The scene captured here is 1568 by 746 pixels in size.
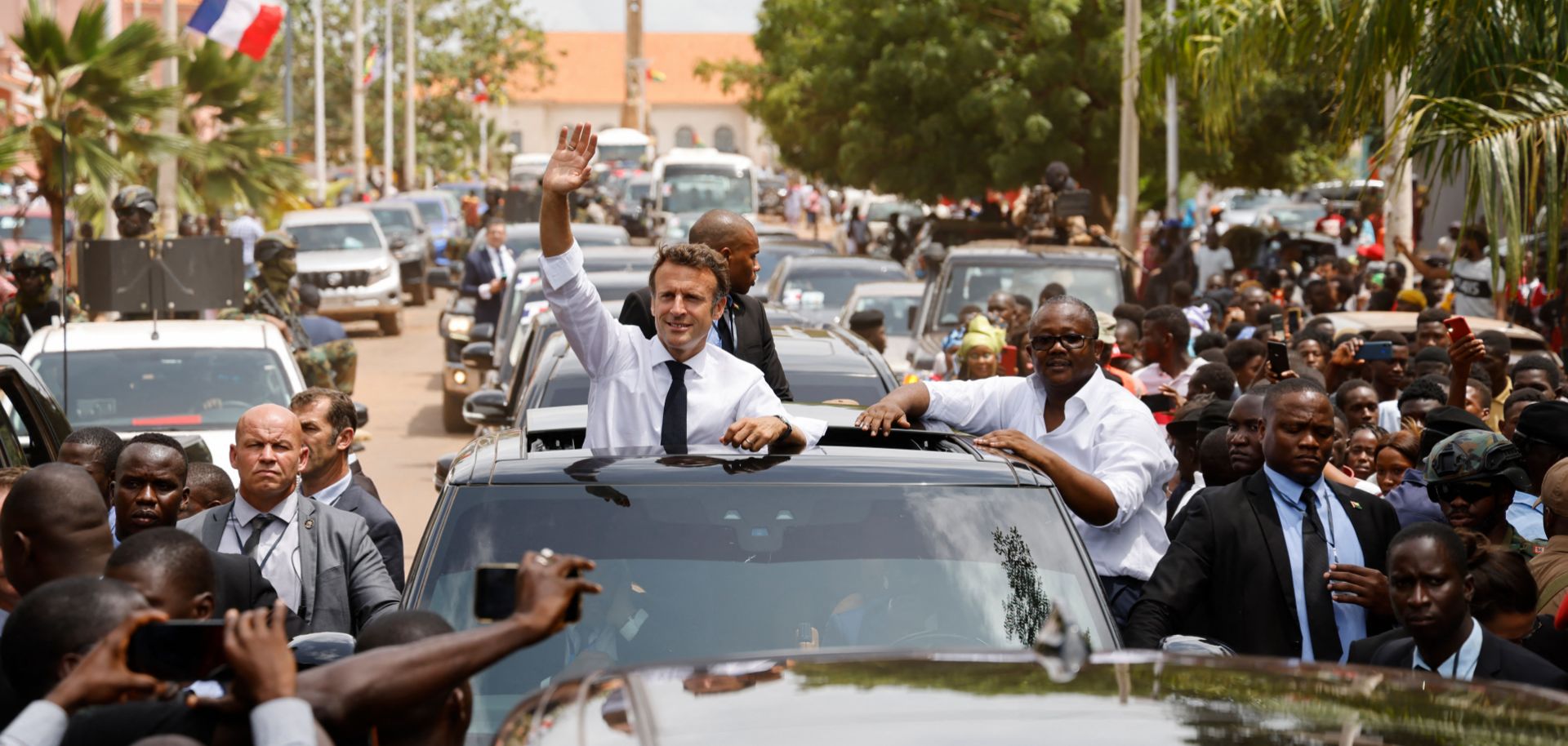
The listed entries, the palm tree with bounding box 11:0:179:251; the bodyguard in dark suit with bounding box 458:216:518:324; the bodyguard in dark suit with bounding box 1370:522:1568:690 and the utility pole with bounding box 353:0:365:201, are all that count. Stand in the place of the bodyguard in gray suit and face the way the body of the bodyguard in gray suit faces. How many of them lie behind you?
3

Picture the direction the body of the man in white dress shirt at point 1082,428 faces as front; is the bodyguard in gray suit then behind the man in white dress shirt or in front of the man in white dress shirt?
in front

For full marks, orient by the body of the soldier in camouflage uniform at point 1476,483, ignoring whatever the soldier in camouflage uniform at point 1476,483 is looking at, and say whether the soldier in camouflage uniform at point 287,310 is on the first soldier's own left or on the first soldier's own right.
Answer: on the first soldier's own right

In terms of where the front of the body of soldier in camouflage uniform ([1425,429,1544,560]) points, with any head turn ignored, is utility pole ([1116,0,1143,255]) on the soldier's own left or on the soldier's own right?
on the soldier's own right

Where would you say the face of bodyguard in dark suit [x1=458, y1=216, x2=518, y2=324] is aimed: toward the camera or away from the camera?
toward the camera

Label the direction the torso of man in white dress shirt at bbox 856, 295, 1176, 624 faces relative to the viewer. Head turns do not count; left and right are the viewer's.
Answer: facing the viewer and to the left of the viewer

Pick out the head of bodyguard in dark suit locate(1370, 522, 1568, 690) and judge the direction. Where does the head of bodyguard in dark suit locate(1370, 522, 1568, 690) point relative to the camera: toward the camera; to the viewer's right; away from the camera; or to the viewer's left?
toward the camera

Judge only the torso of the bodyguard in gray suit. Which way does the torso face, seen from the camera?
toward the camera

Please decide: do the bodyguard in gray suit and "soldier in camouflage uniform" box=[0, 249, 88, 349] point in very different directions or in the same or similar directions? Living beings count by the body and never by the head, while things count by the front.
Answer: same or similar directions

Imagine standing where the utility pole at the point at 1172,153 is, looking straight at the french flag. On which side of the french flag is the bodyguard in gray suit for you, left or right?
left

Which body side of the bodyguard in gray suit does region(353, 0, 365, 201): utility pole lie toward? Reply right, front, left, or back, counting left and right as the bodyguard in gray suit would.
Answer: back

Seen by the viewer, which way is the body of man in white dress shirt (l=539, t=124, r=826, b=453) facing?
toward the camera

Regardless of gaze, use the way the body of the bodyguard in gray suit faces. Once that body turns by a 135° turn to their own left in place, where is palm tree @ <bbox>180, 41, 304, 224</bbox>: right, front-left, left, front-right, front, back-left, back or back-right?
front-left

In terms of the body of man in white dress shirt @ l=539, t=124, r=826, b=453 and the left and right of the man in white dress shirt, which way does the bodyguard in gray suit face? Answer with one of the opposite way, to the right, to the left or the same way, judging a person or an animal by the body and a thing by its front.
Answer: the same way

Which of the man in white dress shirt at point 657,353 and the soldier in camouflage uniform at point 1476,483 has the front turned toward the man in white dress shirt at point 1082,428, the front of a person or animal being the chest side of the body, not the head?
the soldier in camouflage uniform

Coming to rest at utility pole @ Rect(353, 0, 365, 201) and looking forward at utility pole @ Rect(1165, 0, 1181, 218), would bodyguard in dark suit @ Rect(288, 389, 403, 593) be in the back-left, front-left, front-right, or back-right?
front-right

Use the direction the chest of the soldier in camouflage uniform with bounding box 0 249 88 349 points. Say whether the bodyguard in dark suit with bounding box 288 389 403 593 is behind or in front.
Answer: in front

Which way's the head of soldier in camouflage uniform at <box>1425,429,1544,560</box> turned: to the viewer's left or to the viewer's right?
to the viewer's left

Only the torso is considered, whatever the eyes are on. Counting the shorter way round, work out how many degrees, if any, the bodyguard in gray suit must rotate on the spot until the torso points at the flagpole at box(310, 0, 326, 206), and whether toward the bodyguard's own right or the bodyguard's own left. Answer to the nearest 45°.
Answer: approximately 180°
